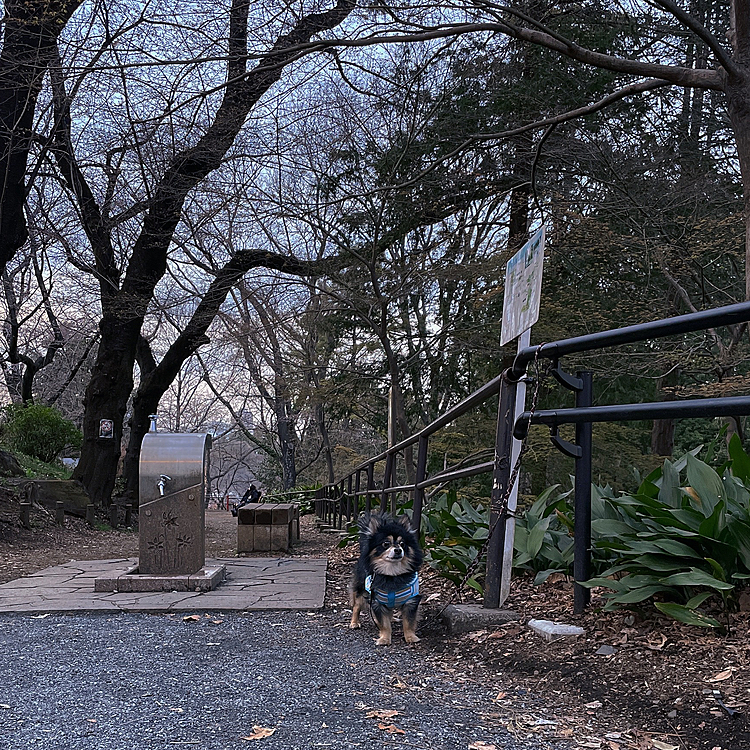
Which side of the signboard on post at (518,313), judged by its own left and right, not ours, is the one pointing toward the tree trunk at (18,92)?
right

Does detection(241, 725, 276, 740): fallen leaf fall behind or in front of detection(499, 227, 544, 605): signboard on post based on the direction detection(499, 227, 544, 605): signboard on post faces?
in front

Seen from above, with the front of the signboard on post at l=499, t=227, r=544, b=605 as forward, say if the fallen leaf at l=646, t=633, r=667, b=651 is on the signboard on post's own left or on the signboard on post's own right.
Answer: on the signboard on post's own left

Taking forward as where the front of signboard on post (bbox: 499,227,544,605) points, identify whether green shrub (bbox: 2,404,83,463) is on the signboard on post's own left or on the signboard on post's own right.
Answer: on the signboard on post's own right

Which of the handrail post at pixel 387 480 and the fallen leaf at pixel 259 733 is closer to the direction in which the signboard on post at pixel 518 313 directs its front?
the fallen leaf

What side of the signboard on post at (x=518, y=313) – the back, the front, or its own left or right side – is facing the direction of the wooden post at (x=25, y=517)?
right

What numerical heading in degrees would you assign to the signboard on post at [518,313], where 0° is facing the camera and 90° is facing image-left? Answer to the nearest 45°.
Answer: approximately 45°

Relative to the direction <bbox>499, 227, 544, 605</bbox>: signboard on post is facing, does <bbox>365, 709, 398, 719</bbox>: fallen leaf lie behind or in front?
in front
